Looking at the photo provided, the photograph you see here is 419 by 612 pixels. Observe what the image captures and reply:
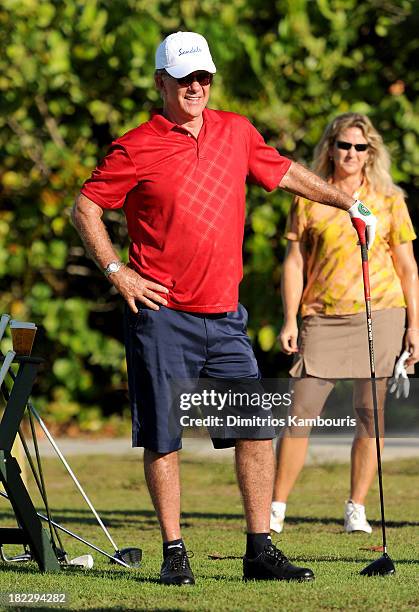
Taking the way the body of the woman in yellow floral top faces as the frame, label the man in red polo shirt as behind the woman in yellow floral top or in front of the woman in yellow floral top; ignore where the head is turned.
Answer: in front

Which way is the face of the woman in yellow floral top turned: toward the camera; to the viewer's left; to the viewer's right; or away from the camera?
toward the camera

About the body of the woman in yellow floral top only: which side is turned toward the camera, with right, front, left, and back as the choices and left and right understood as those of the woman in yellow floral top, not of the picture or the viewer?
front
